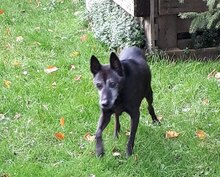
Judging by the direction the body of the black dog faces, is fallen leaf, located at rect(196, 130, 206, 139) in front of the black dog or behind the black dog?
behind

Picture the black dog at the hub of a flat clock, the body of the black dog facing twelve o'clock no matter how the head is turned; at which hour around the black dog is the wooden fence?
The wooden fence is roughly at 5 o'clock from the black dog.

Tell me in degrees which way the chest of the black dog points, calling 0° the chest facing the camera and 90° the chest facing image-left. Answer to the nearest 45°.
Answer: approximately 45°

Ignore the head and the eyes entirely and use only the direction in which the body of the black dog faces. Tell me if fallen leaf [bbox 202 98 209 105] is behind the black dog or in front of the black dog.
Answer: behind

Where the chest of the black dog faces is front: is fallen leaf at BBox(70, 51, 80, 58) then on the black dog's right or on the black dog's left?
on the black dog's right

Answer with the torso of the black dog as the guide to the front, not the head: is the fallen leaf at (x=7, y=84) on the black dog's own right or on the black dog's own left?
on the black dog's own right

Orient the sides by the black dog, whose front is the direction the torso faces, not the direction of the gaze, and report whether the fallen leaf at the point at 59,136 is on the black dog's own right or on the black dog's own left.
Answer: on the black dog's own right
